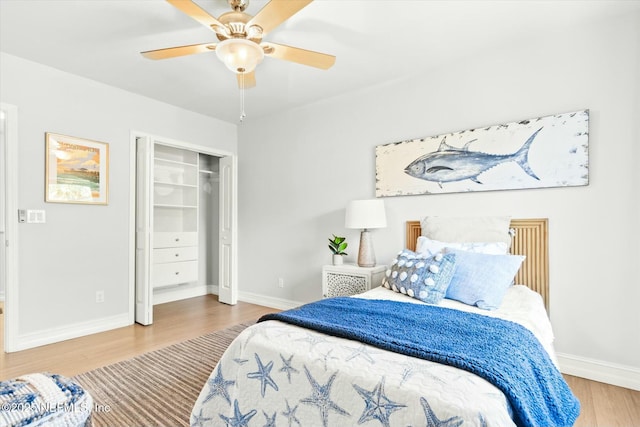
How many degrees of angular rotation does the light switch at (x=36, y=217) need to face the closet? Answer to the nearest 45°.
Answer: approximately 135° to its left

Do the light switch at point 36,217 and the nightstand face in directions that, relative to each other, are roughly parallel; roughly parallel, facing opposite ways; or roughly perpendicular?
roughly perpendicular

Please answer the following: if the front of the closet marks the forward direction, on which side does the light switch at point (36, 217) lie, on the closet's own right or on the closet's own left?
on the closet's own right

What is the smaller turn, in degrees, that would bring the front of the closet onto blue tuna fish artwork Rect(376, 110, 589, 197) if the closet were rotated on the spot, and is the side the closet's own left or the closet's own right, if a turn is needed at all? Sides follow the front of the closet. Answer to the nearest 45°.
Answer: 0° — it already faces it

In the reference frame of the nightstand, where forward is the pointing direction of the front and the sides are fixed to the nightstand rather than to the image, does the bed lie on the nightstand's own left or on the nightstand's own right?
on the nightstand's own left

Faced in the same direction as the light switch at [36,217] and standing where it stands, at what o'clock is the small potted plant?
The small potted plant is roughly at 10 o'clock from the light switch.

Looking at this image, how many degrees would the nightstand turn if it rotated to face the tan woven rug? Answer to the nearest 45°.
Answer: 0° — it already faces it

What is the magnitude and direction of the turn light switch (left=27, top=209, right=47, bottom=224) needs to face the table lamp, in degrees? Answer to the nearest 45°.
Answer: approximately 45° to its left
